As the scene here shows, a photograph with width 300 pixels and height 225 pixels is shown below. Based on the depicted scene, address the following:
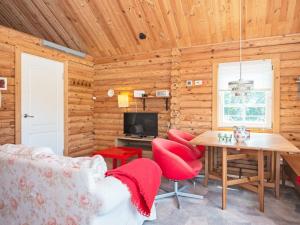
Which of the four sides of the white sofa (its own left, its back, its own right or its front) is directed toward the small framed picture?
left

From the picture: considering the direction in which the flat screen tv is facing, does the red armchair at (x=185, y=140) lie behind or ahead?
ahead

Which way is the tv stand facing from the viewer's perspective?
toward the camera

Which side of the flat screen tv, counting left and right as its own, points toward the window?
left

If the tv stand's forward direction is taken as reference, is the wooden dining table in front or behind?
in front

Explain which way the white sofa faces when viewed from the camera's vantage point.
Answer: facing away from the viewer and to the right of the viewer

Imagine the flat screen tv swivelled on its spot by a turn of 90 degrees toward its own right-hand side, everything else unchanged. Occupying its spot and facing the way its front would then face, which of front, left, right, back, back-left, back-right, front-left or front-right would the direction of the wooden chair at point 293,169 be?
back-left

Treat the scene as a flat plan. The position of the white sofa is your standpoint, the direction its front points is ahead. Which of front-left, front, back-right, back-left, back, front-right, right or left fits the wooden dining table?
front-right

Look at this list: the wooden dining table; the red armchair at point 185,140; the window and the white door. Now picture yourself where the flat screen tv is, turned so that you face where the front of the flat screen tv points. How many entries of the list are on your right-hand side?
1

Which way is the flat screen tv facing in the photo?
toward the camera

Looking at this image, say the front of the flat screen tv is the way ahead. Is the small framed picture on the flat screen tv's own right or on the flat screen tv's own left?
on the flat screen tv's own right

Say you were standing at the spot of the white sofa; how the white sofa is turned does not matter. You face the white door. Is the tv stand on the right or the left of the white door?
right
